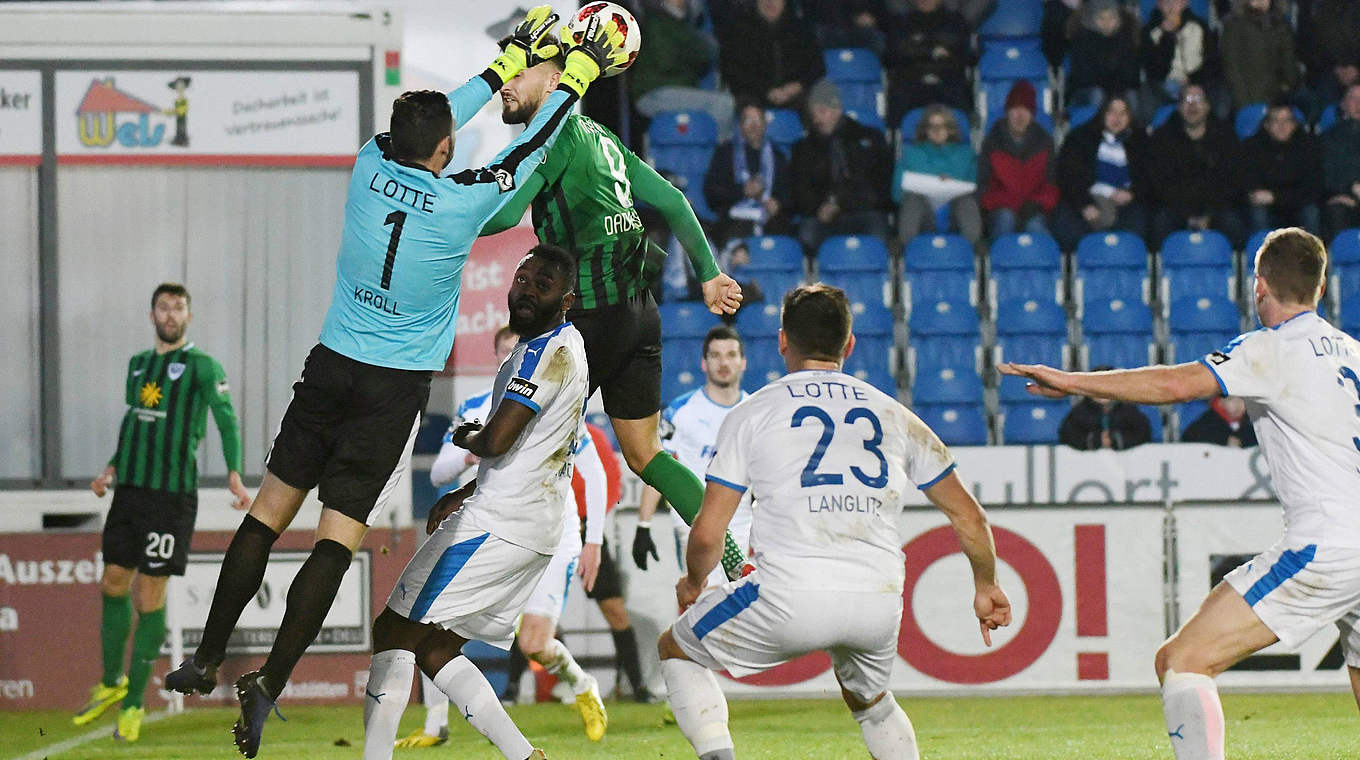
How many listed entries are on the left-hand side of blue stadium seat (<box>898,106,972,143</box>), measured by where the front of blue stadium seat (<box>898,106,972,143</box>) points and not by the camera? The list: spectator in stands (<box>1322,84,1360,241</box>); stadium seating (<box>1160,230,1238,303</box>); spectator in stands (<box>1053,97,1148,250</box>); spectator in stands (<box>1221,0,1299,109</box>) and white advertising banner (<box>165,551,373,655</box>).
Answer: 4

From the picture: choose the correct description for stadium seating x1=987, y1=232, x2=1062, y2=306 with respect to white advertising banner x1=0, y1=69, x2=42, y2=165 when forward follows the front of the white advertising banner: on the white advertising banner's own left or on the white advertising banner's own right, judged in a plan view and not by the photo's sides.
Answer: on the white advertising banner's own left

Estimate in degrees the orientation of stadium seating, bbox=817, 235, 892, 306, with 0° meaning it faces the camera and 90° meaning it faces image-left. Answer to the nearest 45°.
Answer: approximately 0°
